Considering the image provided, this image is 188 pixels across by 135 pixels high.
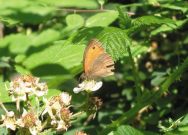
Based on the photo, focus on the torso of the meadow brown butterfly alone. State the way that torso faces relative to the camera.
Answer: to the viewer's left
